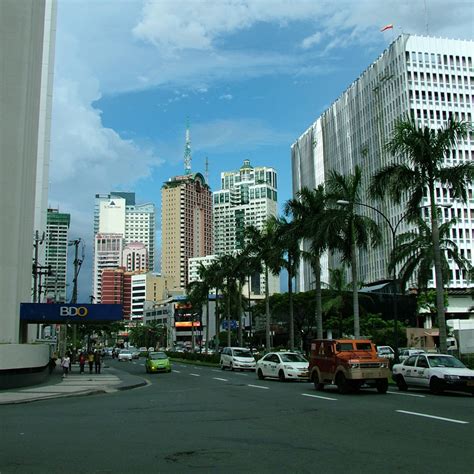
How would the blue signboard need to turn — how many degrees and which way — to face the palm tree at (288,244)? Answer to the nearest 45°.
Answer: approximately 90° to its left

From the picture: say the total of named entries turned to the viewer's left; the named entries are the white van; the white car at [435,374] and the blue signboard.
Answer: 0

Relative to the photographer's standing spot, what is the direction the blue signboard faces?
facing the viewer

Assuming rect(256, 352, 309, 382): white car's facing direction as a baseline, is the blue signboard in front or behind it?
behind

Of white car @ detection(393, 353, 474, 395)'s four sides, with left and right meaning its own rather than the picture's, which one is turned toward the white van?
back

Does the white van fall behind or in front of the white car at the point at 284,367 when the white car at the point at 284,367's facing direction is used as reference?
behind

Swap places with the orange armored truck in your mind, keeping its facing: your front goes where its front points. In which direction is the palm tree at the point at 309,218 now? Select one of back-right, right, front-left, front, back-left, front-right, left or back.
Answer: back-left

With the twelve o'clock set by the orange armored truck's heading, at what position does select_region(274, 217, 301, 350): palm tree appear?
The palm tree is roughly at 7 o'clock from the orange armored truck.

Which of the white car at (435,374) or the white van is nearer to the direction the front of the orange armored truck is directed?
the white car

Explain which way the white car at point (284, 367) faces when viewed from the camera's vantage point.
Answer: facing the viewer and to the right of the viewer

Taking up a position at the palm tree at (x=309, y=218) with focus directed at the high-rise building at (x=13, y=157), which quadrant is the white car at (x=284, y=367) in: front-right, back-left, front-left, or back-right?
front-left
